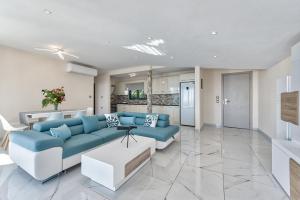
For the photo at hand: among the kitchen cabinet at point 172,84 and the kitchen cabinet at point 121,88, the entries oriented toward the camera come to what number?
2

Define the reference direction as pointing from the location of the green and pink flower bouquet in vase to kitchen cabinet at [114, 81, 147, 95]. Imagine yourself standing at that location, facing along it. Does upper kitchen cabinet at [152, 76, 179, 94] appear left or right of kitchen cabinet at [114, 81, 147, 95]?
right

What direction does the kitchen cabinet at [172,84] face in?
toward the camera

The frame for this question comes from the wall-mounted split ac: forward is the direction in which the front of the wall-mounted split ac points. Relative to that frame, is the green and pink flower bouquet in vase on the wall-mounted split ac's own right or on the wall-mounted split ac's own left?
on the wall-mounted split ac's own right

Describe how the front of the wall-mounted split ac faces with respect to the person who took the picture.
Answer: facing the viewer and to the right of the viewer

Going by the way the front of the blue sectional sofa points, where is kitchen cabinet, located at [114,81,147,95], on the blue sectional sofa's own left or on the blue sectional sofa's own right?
on the blue sectional sofa's own left

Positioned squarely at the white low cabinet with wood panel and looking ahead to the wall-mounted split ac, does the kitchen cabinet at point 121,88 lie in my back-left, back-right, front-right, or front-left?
front-right

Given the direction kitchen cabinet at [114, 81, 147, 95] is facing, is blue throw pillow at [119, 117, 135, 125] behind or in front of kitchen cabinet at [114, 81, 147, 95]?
in front

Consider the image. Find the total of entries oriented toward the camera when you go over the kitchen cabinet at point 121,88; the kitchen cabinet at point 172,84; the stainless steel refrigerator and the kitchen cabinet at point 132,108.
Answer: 4

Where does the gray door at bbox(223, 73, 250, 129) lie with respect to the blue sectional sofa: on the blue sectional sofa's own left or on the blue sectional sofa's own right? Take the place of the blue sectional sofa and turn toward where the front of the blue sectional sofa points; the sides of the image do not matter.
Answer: on the blue sectional sofa's own left

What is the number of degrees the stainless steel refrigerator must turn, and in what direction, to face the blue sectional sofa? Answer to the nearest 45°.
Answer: approximately 45° to its right

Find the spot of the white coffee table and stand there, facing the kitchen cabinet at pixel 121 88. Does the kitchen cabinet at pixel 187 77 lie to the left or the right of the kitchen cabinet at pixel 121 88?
right

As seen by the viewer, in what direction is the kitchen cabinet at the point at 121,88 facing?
toward the camera

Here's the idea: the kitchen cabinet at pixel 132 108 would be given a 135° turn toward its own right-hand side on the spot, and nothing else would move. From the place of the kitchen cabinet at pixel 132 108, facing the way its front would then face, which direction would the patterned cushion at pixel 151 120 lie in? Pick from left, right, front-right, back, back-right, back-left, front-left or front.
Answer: back-left

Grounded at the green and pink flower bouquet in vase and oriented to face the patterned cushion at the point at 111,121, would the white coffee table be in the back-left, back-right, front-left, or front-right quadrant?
front-right

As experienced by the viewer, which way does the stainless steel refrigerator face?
facing the viewer

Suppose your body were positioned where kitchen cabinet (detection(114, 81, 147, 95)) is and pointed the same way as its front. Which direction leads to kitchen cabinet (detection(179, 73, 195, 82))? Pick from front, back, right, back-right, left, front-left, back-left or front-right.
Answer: front-left
